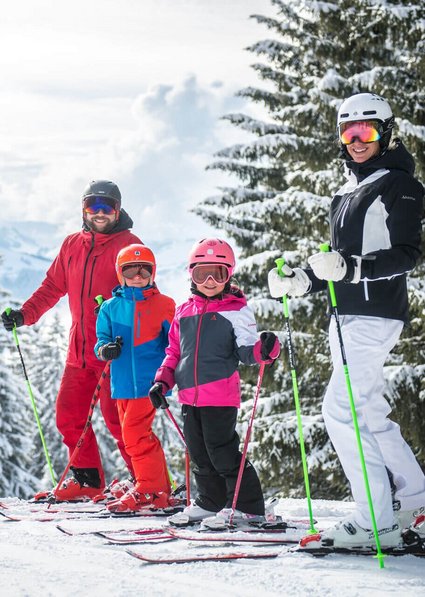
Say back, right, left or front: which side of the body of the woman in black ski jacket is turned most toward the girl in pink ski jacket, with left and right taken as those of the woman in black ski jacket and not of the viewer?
right

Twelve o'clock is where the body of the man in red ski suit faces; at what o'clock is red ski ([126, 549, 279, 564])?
The red ski is roughly at 10 o'clock from the man in red ski suit.

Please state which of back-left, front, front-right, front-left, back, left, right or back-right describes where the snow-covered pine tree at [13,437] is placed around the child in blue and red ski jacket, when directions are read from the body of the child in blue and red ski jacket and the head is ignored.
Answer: back-right

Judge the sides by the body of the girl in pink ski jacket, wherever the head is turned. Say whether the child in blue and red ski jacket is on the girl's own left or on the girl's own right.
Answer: on the girl's own right

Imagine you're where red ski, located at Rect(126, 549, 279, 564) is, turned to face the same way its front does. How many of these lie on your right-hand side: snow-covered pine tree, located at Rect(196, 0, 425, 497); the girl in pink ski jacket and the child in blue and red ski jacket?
3

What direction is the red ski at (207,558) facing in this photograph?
to the viewer's left

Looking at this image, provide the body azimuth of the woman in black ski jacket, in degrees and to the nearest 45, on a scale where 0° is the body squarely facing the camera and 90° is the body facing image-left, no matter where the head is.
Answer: approximately 45°
